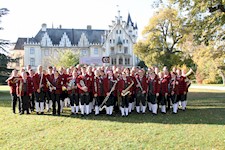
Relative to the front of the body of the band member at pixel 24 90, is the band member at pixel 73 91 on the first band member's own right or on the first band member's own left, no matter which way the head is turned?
on the first band member's own left

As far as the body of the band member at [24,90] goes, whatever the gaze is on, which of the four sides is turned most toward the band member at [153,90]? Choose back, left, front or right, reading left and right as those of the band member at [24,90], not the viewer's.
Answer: left

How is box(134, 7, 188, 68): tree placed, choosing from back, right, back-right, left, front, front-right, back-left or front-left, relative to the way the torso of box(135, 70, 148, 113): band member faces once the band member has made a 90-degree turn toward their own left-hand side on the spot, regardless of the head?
left

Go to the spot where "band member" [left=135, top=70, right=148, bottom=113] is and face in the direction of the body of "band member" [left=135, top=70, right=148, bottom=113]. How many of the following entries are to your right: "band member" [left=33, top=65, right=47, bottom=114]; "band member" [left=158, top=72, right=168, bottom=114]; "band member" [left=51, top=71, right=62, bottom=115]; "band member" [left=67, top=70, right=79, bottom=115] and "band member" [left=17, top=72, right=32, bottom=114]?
4

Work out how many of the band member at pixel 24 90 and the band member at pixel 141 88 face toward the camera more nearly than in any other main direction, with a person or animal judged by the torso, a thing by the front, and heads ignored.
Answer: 2

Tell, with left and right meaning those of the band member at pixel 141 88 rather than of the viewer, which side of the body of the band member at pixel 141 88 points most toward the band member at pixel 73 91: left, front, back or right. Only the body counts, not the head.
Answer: right

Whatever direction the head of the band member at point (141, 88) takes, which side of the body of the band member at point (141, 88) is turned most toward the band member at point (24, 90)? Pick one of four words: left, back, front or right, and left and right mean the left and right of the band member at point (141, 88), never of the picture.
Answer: right

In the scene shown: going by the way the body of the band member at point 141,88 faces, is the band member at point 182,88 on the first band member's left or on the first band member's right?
on the first band member's left

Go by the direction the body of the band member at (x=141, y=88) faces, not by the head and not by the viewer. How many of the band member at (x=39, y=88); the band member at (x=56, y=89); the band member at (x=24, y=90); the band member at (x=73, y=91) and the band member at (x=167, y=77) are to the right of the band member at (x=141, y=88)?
4

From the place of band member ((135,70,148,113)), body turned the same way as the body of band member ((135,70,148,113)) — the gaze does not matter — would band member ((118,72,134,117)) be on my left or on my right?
on my right

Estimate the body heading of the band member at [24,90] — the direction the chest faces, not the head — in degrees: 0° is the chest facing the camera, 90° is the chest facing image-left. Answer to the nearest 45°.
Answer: approximately 0°

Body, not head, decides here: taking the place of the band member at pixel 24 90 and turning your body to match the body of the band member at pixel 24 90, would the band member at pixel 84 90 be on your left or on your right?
on your left

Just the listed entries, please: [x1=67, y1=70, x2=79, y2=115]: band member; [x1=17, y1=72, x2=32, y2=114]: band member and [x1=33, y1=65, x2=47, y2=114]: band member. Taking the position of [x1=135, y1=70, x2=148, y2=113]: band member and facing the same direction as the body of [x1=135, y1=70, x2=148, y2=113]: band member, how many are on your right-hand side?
3
